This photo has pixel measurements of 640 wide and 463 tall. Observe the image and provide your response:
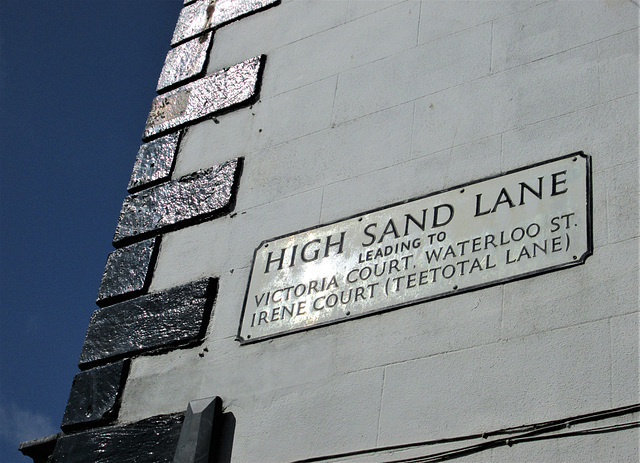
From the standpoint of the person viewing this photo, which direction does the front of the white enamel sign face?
facing the viewer and to the left of the viewer
